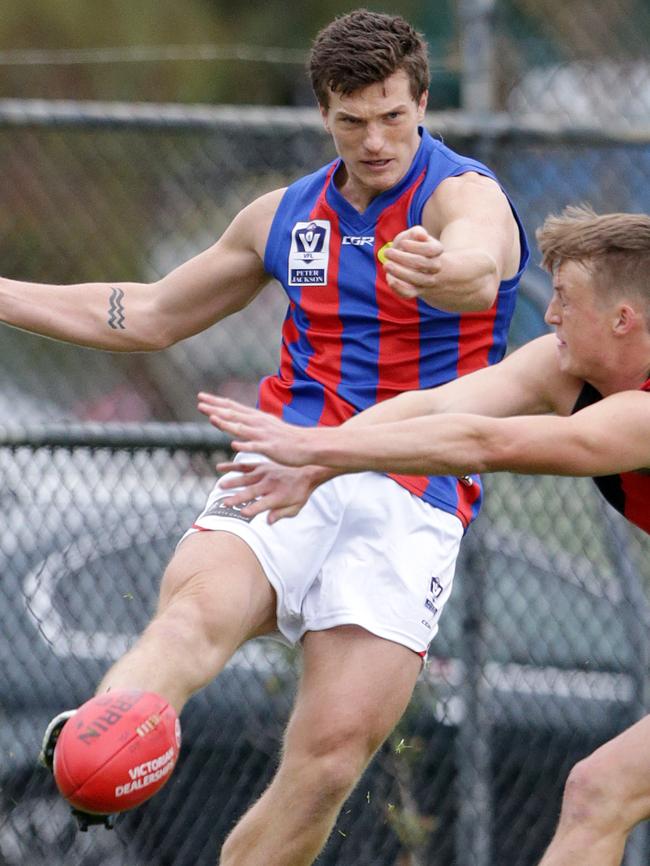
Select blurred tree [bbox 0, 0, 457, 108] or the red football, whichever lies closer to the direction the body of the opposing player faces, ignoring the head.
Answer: the red football

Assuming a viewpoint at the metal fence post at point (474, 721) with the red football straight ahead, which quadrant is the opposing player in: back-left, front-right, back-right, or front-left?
front-left

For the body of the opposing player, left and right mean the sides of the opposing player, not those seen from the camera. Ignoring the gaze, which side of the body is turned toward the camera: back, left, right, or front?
left

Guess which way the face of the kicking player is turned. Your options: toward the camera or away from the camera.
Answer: toward the camera

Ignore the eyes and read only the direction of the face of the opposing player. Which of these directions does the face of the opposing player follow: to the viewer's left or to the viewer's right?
to the viewer's left

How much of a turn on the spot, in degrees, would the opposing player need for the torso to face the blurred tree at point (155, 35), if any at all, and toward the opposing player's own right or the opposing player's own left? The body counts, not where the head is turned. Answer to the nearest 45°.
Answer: approximately 90° to the opposing player's own right

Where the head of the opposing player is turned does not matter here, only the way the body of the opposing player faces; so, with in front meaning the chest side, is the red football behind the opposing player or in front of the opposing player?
in front

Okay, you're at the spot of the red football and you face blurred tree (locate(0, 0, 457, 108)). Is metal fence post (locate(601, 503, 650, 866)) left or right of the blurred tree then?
right
